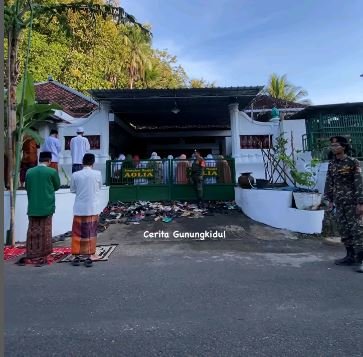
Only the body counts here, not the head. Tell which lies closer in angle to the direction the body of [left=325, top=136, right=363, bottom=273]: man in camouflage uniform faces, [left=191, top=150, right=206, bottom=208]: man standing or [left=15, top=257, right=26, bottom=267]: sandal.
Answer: the sandal

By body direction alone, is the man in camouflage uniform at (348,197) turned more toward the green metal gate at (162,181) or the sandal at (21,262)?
the sandal

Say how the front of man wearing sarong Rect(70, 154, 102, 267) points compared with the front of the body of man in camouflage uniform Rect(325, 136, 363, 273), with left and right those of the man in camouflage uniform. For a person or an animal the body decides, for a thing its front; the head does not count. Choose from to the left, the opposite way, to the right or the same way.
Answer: to the right

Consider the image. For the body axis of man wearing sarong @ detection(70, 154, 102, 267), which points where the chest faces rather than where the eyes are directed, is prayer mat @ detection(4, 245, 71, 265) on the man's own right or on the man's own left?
on the man's own left

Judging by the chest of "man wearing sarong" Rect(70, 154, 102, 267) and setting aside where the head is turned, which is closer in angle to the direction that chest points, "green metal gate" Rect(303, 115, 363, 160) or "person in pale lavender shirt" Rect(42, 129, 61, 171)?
the person in pale lavender shirt

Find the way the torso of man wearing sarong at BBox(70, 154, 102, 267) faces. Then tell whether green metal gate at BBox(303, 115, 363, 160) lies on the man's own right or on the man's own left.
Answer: on the man's own right

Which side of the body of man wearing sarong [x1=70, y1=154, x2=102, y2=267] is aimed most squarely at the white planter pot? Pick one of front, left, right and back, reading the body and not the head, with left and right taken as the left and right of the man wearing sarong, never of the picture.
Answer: right

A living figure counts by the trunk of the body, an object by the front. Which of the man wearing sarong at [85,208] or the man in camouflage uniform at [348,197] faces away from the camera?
the man wearing sarong

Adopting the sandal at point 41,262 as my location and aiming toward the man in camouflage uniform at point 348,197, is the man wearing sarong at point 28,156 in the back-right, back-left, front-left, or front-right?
back-left

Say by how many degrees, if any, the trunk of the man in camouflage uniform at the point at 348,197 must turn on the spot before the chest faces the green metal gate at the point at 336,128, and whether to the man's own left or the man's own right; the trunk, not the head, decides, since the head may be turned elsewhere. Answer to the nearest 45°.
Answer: approximately 135° to the man's own right

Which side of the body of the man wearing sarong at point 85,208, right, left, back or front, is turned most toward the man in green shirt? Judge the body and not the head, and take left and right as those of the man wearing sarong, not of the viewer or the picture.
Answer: left

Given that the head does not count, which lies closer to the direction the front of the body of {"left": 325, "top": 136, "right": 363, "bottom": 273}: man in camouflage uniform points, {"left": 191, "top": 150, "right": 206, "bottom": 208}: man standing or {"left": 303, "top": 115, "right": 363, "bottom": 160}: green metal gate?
the man standing

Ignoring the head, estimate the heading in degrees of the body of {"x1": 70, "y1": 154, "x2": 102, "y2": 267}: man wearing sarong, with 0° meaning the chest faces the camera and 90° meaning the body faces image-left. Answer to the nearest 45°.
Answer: approximately 180°
